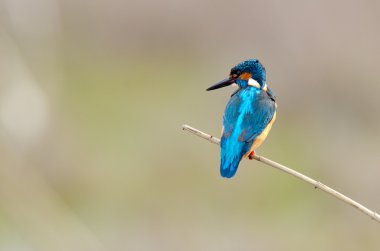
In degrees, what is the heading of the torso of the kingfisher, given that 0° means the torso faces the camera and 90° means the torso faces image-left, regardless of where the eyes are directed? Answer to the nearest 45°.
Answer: approximately 225°
